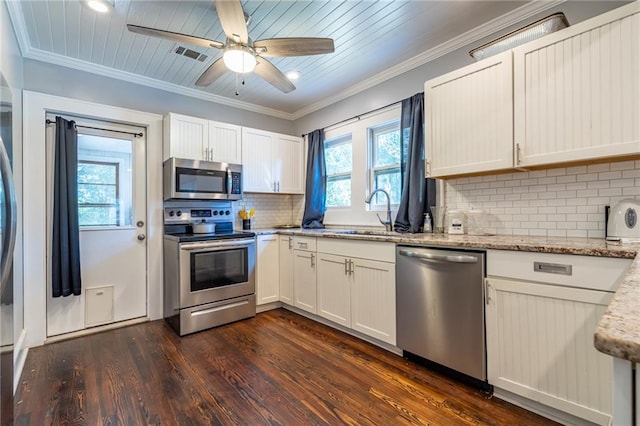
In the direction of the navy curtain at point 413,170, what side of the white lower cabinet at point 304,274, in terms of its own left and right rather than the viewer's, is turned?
left

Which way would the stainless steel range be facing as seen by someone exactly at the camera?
facing the viewer and to the right of the viewer

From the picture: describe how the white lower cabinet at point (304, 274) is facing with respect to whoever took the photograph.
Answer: facing the viewer and to the left of the viewer

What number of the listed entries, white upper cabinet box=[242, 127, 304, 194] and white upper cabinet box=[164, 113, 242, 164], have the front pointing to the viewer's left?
0

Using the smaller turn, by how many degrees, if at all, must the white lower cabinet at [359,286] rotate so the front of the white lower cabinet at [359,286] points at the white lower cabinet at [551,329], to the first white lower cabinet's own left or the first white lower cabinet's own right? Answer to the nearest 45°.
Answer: approximately 90° to the first white lower cabinet's own left

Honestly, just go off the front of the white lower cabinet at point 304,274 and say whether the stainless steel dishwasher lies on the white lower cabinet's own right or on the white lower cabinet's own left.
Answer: on the white lower cabinet's own left

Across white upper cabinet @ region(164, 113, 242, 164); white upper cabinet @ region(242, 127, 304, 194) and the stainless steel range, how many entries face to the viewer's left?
0

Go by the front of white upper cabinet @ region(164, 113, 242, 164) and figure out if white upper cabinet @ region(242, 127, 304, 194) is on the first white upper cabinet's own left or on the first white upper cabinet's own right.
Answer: on the first white upper cabinet's own left

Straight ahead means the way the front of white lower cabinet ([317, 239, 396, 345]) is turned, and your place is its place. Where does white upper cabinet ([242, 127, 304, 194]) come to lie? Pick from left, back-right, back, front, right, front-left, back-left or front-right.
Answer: right

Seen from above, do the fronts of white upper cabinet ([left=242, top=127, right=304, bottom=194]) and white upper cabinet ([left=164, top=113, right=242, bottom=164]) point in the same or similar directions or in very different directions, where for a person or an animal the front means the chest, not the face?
same or similar directions

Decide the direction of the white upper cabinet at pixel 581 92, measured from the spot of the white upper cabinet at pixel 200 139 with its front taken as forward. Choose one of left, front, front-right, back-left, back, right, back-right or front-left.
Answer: front

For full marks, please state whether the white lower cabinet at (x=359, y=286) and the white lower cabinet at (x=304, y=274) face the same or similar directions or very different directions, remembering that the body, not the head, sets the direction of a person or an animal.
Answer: same or similar directions

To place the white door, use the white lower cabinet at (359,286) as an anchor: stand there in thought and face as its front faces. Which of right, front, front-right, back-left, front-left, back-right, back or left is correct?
front-right

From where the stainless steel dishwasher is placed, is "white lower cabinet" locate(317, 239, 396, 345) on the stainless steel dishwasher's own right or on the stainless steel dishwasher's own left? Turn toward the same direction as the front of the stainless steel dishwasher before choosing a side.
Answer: on the stainless steel dishwasher's own right

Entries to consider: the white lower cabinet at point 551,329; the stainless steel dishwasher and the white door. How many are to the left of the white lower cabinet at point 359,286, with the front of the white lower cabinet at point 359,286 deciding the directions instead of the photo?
2

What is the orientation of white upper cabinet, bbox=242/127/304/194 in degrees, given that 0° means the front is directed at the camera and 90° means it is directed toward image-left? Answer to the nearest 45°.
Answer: approximately 315°
